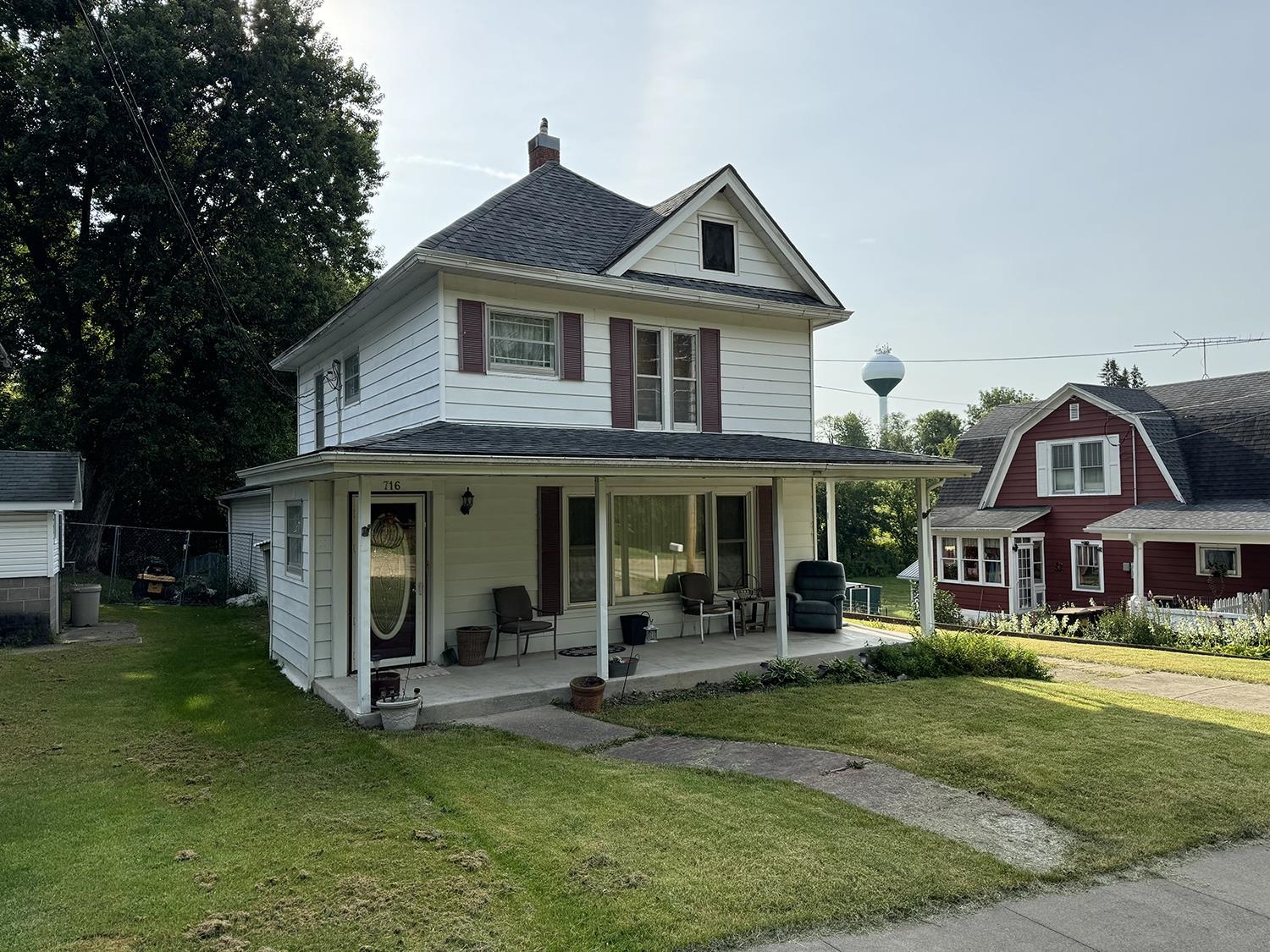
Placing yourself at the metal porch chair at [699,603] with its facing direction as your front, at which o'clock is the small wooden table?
The small wooden table is roughly at 9 o'clock from the metal porch chair.

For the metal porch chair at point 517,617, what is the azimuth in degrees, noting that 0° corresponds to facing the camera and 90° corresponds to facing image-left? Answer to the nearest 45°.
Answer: approximately 315°

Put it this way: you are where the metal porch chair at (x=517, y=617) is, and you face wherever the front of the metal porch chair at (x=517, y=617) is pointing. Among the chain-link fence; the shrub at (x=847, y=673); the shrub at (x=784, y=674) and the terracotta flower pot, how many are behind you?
1

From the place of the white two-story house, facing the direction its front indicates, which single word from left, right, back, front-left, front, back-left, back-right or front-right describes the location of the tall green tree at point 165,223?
back

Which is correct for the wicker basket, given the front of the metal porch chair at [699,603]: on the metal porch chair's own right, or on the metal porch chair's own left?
on the metal porch chair's own right

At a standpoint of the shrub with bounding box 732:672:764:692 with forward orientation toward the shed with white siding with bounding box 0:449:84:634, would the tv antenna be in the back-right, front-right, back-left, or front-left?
back-right

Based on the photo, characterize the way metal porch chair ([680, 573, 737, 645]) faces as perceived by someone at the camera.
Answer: facing the viewer and to the right of the viewer

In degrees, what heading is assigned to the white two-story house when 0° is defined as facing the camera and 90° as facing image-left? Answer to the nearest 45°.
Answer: approximately 315°

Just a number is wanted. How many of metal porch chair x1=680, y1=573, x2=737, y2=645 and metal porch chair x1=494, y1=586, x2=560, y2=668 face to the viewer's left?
0

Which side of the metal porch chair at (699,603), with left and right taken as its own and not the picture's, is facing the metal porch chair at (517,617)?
right

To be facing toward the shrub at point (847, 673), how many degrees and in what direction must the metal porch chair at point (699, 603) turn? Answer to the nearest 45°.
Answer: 0° — it already faces it

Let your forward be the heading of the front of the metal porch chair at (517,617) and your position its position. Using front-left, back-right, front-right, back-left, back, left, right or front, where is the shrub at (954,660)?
front-left

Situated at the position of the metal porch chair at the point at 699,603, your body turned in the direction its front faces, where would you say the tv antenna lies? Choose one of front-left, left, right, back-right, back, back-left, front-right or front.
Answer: left

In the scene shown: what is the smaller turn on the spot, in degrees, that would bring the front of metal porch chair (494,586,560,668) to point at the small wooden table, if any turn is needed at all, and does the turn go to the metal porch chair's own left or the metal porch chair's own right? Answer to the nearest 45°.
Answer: approximately 90° to the metal porch chair's own left

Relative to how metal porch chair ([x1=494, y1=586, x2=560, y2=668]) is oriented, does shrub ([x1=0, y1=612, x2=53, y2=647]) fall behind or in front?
behind
